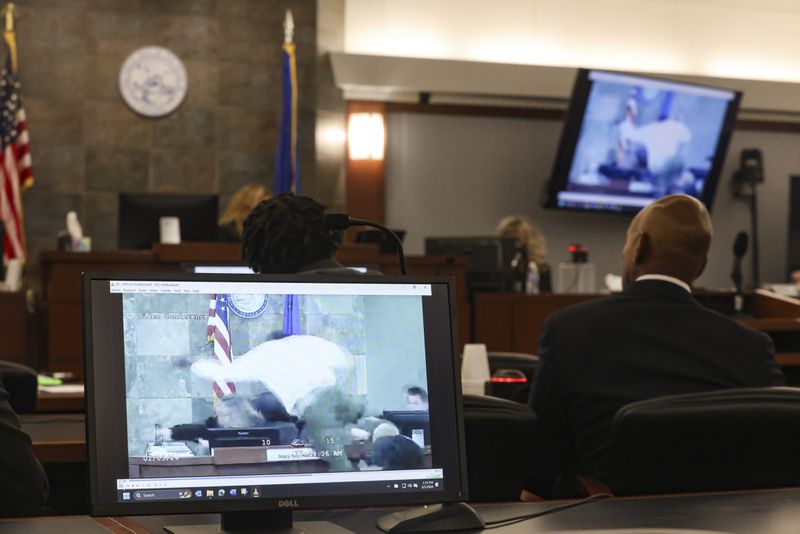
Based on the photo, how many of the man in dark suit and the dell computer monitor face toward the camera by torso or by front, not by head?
1

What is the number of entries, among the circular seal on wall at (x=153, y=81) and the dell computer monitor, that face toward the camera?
2

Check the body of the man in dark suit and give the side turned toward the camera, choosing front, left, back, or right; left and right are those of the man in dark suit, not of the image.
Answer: back

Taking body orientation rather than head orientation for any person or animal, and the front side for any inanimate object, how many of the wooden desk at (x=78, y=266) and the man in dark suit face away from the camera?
1

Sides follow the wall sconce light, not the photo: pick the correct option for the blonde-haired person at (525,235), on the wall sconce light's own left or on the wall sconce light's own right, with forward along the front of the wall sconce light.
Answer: on the wall sconce light's own left

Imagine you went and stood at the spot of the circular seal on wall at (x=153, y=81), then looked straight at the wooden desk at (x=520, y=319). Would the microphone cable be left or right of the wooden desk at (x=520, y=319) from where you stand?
right

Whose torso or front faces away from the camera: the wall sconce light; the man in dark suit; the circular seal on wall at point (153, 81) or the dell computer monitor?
the man in dark suit

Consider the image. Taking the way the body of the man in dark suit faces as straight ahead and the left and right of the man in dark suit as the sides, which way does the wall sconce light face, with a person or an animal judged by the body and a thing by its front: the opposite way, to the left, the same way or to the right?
the opposite way

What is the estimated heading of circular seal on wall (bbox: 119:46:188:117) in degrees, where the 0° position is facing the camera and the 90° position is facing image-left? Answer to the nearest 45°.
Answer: approximately 0°

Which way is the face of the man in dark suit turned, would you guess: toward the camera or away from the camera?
away from the camera

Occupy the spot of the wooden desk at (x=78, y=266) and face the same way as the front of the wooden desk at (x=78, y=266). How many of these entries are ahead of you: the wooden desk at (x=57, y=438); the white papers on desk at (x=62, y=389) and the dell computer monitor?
3

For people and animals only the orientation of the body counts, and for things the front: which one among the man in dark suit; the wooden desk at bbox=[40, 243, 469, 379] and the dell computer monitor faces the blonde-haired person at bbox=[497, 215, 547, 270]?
the man in dark suit

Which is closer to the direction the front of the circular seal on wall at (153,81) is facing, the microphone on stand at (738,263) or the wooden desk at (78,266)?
the wooden desk

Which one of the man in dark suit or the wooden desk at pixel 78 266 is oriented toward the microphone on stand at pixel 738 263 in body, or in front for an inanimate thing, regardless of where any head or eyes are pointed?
the man in dark suit
